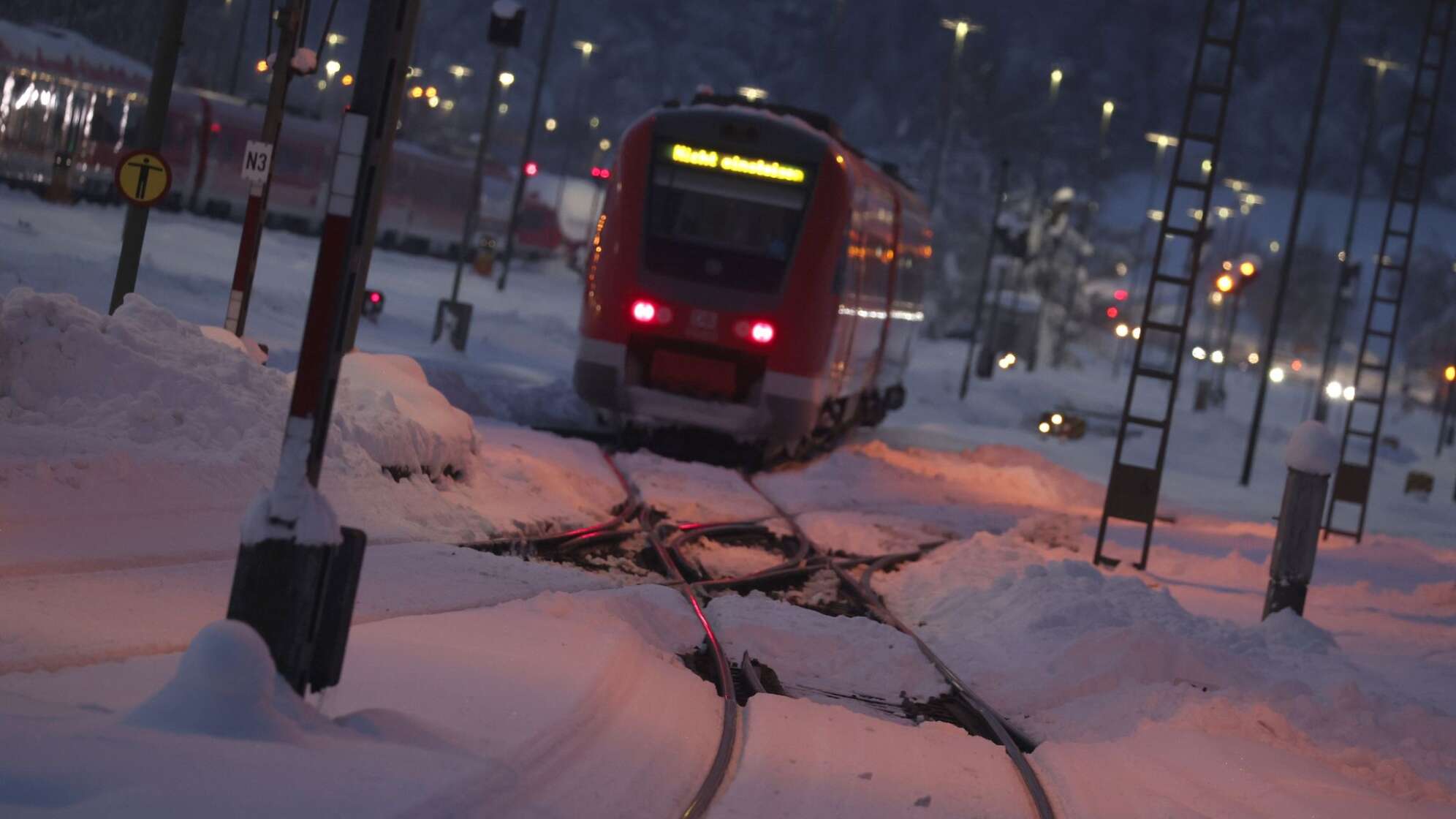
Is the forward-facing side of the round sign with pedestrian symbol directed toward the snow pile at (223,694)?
yes

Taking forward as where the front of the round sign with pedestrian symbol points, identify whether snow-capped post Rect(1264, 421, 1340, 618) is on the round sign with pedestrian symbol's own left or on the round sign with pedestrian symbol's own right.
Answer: on the round sign with pedestrian symbol's own left

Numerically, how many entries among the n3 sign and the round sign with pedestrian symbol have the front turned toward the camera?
2

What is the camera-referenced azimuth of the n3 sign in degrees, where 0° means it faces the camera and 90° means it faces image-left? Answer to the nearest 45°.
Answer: approximately 0°

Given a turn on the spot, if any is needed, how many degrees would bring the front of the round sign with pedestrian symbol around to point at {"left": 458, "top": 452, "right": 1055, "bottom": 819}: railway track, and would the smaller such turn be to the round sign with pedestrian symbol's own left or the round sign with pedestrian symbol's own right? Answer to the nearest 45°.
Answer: approximately 45° to the round sign with pedestrian symbol's own left

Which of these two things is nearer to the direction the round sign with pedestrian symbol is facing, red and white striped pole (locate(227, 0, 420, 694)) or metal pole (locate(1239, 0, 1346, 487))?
the red and white striped pole

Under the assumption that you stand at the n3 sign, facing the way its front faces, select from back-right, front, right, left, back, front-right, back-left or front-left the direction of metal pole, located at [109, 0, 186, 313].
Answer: back-right

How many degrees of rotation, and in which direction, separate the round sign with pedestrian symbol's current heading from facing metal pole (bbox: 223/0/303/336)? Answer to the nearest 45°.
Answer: approximately 135° to its left

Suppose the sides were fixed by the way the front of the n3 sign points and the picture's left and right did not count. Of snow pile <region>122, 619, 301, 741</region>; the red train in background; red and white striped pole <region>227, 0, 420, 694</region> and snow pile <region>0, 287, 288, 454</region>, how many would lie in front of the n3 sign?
3

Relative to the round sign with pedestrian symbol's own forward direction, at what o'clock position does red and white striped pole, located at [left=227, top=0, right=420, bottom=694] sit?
The red and white striped pole is roughly at 12 o'clock from the round sign with pedestrian symbol.
